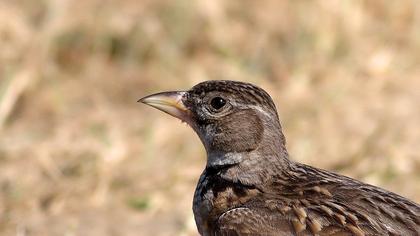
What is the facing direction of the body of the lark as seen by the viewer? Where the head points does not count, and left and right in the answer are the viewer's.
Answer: facing to the left of the viewer
